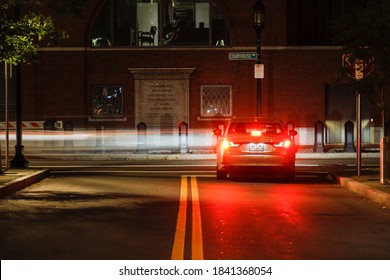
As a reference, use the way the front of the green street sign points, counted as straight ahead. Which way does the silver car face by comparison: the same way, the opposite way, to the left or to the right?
the opposite way

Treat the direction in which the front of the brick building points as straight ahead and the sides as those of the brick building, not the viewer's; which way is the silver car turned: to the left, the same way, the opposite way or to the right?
the opposite way

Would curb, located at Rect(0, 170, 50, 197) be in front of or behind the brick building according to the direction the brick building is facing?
in front

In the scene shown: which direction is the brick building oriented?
toward the camera

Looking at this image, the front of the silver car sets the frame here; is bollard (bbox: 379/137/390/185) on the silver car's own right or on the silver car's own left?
on the silver car's own right

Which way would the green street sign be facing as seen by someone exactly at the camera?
facing the viewer

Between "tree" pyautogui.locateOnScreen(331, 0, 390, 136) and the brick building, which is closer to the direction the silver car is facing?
the brick building

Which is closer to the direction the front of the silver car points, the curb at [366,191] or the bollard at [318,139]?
the bollard

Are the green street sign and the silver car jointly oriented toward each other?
yes

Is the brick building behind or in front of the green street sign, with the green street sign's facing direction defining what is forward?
behind

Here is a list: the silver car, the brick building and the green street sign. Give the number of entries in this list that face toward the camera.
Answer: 2

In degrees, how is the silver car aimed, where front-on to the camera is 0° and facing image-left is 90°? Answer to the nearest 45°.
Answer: approximately 180°

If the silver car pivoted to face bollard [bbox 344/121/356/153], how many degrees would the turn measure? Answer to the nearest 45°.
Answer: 0° — it already faces it

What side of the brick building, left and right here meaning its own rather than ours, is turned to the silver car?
front

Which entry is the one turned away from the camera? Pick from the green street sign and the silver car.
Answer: the silver car
